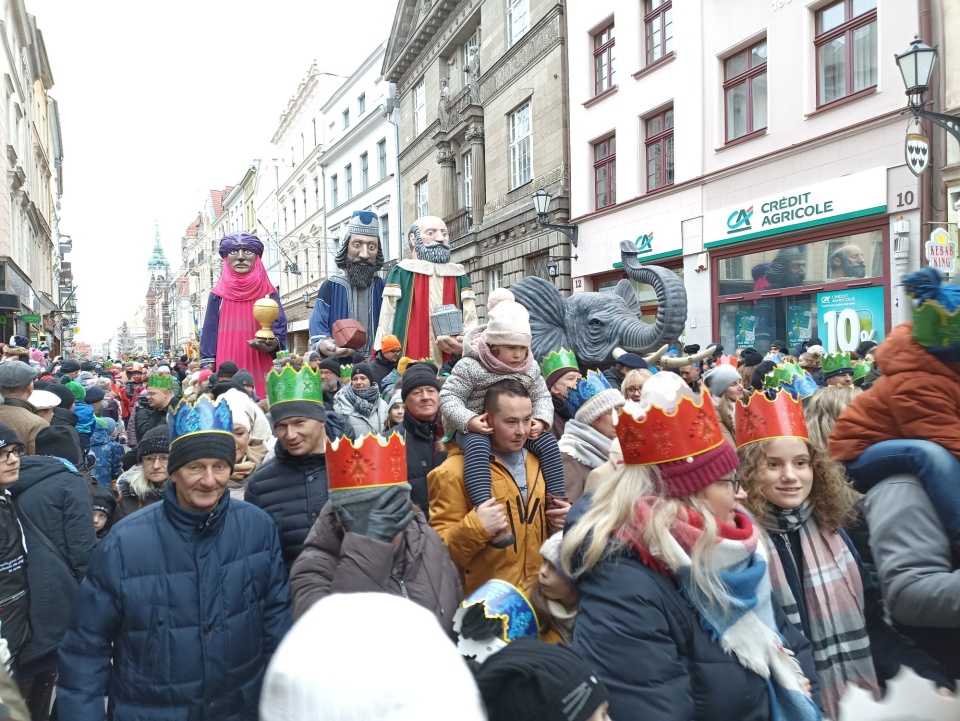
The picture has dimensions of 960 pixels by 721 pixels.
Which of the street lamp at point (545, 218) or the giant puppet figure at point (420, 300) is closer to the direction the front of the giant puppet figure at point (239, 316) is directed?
the giant puppet figure

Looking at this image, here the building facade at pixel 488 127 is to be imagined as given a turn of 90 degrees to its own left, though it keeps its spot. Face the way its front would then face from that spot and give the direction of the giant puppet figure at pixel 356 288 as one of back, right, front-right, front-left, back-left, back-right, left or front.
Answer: front-right

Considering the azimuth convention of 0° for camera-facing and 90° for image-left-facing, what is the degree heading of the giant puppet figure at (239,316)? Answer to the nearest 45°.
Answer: approximately 0°

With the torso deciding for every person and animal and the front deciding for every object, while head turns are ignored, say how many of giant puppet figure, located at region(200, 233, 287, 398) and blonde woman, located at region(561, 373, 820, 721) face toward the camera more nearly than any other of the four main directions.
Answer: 1

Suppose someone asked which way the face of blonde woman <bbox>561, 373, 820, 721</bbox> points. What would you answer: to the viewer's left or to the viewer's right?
to the viewer's right

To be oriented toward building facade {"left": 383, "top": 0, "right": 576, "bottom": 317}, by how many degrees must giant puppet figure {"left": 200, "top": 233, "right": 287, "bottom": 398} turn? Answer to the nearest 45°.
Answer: approximately 135° to its left

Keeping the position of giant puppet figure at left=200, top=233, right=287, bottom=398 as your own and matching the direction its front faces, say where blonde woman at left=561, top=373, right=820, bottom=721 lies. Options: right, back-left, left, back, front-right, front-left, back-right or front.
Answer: front

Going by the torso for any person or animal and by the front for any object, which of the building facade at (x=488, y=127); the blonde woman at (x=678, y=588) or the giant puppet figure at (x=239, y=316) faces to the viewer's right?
the blonde woman

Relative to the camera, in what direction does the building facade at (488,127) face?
facing the viewer and to the left of the viewer

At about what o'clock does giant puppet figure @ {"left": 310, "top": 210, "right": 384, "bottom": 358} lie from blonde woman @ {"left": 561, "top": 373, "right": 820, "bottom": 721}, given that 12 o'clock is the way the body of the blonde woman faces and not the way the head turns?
The giant puppet figure is roughly at 8 o'clock from the blonde woman.

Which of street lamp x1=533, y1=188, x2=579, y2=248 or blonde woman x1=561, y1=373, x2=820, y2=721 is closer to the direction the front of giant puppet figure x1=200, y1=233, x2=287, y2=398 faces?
the blonde woman

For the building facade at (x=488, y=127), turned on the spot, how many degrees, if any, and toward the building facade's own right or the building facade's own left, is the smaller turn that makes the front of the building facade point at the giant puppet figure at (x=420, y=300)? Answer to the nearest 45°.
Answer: approximately 45° to the building facade's own left

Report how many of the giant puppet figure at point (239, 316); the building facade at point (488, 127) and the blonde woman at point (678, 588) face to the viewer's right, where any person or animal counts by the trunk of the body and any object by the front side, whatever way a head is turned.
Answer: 1

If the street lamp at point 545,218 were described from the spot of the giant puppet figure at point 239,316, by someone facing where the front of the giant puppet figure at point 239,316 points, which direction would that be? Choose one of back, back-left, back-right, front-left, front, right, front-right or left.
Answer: back-left

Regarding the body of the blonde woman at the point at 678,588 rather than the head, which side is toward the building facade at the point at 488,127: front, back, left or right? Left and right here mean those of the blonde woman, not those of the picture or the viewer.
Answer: left

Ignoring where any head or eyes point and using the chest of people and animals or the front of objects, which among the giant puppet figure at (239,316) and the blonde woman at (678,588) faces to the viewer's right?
the blonde woman

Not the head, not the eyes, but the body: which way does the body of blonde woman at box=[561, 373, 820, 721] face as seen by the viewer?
to the viewer's right

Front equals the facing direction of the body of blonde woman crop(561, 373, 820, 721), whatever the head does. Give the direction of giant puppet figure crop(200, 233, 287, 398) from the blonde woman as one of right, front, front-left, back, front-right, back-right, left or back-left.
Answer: back-left
